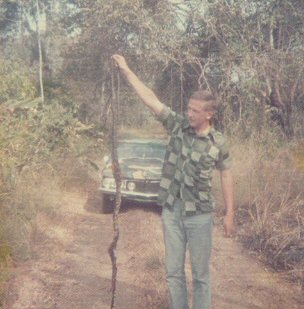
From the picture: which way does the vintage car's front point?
toward the camera
